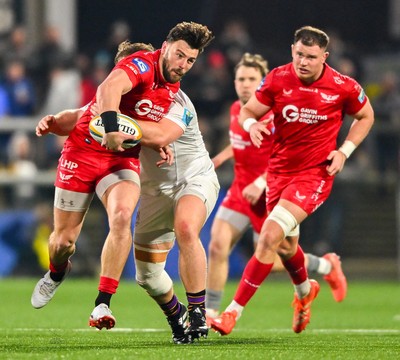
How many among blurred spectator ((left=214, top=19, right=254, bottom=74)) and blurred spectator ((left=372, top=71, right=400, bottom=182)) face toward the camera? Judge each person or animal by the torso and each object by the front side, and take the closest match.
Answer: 2

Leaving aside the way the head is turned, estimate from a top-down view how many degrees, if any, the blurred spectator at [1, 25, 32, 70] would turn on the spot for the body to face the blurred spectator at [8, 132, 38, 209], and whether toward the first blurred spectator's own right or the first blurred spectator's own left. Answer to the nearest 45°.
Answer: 0° — they already face them

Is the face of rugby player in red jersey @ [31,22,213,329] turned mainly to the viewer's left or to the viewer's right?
to the viewer's right

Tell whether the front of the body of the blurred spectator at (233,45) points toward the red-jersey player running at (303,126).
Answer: yes

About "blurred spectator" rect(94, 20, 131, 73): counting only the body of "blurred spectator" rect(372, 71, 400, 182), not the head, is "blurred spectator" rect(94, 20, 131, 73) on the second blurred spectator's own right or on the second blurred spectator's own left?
on the second blurred spectator's own right

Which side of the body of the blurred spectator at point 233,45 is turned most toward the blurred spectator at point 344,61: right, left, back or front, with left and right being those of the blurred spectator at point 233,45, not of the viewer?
left

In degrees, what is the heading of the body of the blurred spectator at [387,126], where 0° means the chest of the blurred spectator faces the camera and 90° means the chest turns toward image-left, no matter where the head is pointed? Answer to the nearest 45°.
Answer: approximately 0°

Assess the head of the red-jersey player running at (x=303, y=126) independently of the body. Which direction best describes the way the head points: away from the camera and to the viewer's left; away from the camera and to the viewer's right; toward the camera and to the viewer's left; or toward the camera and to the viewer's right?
toward the camera and to the viewer's left

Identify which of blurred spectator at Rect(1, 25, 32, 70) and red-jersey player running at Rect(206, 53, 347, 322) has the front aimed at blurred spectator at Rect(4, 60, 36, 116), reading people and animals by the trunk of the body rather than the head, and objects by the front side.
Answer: blurred spectator at Rect(1, 25, 32, 70)

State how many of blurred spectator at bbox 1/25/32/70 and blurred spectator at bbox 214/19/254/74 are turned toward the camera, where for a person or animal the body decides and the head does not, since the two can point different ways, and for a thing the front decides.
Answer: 2

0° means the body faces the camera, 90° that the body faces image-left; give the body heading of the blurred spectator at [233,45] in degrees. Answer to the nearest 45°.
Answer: approximately 0°
